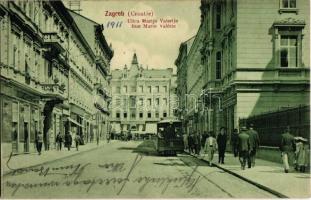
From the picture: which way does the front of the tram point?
toward the camera

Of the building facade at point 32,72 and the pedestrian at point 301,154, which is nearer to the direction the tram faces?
the pedestrian

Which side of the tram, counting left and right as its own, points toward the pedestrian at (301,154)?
front

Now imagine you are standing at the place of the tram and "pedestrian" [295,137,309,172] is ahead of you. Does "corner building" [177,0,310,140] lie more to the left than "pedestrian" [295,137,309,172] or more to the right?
left

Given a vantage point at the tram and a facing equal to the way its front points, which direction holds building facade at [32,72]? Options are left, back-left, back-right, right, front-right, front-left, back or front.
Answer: right

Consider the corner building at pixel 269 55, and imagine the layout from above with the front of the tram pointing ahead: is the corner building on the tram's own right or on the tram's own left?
on the tram's own left

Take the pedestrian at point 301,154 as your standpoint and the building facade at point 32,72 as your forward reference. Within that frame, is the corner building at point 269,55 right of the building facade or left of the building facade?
right

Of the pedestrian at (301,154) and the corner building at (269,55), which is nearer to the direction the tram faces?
the pedestrian
